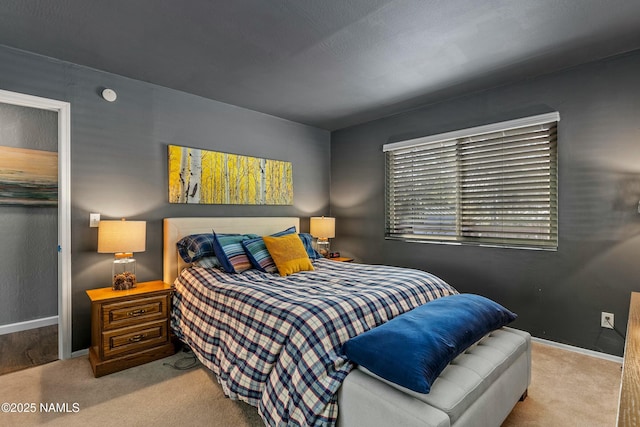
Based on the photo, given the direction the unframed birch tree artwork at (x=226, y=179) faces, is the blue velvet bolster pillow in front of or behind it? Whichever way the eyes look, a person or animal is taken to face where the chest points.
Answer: in front

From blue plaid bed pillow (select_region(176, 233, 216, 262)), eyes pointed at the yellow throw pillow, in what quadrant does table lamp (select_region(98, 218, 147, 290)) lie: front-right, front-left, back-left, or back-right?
back-right

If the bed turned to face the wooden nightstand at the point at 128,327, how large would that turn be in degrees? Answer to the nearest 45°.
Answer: approximately 135° to its right

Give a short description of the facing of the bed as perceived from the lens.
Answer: facing the viewer and to the right of the viewer

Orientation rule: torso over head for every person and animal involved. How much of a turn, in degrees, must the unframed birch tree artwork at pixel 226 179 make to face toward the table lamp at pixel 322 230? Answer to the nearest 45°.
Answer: approximately 45° to its left

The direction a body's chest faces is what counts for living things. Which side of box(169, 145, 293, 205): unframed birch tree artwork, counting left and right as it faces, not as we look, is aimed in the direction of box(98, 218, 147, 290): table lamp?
right

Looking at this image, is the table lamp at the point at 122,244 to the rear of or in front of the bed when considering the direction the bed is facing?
to the rear

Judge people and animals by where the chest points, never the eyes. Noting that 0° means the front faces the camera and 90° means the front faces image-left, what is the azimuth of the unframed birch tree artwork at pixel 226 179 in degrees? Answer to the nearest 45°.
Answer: approximately 315°

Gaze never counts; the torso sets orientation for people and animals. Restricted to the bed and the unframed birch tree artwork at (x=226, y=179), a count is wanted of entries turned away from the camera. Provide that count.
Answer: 0

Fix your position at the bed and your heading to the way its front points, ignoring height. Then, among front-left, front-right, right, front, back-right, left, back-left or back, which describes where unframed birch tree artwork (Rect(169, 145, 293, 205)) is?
back
